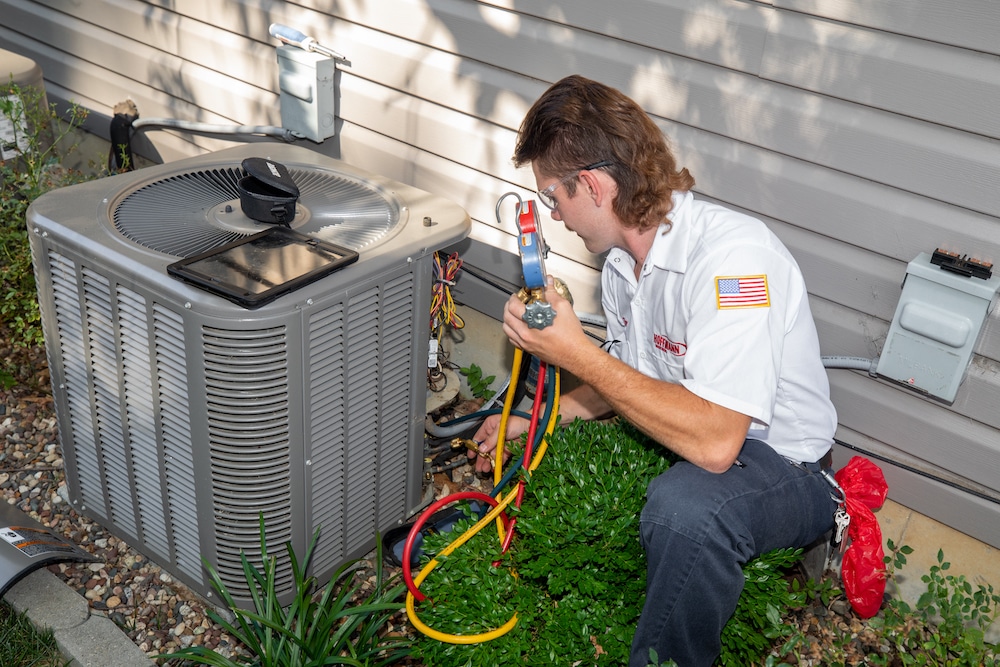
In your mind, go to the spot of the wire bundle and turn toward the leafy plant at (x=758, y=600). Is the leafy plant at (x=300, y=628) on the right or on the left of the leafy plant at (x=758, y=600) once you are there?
right

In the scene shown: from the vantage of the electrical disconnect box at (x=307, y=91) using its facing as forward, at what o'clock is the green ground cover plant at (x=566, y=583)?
The green ground cover plant is roughly at 10 o'clock from the electrical disconnect box.

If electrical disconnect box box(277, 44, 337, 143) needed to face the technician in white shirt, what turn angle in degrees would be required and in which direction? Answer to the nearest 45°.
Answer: approximately 90° to its left

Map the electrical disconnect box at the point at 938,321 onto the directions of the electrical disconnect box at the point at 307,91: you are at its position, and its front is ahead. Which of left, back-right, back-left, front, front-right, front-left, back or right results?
left

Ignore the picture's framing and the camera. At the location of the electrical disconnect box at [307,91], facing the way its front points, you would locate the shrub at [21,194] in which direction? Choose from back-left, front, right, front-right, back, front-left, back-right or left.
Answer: front-right

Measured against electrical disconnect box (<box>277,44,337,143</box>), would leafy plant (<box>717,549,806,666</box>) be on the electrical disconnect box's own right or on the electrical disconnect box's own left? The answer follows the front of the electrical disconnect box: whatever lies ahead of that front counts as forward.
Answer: on the electrical disconnect box's own left

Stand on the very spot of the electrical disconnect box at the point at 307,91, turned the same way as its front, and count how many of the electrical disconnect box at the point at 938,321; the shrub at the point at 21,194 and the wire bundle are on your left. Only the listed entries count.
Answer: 2

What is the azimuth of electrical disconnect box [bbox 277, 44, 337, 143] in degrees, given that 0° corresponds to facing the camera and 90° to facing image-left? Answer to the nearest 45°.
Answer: approximately 45°

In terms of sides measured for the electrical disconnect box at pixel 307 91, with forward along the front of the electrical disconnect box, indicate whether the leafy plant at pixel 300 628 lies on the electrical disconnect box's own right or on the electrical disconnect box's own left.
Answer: on the electrical disconnect box's own left

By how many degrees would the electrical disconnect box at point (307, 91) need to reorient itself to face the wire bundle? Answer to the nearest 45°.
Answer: approximately 90° to its left
